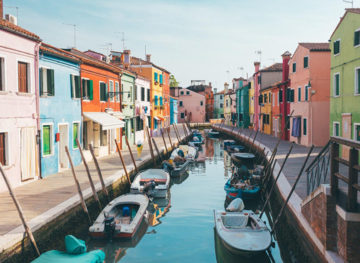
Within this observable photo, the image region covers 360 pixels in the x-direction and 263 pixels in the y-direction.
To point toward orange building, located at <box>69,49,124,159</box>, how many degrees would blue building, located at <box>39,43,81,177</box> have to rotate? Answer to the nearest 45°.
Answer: approximately 90° to its left

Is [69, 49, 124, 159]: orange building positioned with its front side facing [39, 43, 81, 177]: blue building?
no

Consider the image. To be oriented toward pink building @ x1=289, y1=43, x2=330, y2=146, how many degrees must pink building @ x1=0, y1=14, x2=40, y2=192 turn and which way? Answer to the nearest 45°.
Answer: approximately 45° to its left

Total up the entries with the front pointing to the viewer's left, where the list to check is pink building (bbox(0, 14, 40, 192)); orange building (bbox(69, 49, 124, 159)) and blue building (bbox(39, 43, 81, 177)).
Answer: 0

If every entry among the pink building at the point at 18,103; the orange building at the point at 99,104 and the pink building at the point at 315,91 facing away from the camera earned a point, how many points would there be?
0

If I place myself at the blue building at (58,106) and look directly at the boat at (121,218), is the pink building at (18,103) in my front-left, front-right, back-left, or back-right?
front-right

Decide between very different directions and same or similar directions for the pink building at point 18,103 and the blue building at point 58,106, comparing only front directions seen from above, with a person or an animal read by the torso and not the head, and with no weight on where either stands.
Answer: same or similar directions

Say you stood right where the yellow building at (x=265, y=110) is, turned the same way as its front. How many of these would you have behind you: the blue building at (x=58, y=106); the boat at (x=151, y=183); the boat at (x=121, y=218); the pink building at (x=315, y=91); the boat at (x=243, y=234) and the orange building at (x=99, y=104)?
0

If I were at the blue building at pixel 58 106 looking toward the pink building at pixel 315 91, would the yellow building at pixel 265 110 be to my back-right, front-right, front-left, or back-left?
front-left

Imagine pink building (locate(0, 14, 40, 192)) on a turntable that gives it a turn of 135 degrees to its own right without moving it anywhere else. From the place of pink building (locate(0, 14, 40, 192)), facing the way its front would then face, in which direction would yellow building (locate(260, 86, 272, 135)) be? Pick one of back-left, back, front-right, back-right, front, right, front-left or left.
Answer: back-right

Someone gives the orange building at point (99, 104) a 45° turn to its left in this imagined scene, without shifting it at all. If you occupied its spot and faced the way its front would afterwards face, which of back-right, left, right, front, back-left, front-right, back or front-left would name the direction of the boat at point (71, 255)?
right

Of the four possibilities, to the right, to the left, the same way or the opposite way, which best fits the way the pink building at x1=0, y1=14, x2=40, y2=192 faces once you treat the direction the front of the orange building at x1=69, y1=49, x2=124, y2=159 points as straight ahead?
the same way

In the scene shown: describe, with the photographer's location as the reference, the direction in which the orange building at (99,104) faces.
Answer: facing the viewer and to the right of the viewer

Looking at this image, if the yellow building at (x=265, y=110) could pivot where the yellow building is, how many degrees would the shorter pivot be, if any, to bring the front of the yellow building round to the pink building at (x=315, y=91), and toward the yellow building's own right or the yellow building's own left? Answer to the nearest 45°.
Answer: approximately 45° to the yellow building's own left

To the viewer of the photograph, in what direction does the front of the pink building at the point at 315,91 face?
facing the viewer and to the left of the viewer

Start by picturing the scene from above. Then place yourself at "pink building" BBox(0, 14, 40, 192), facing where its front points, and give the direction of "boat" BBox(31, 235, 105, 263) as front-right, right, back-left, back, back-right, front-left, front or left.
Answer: front-right

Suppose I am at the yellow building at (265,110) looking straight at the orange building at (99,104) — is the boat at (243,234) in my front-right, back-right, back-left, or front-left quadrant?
front-left

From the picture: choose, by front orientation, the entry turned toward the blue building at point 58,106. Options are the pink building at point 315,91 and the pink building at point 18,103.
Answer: the pink building at point 315,91

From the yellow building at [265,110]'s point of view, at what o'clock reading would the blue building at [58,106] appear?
The blue building is roughly at 11 o'clock from the yellow building.

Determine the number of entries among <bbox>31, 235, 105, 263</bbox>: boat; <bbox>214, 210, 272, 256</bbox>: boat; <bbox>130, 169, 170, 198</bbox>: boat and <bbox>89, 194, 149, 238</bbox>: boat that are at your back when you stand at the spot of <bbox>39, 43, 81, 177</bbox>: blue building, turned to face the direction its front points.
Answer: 0

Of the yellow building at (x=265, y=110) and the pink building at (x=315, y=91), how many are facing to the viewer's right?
0
